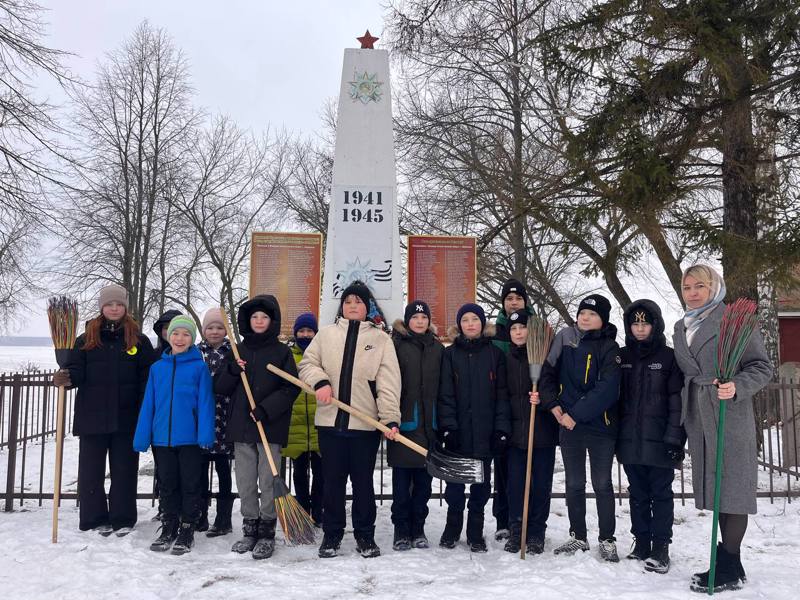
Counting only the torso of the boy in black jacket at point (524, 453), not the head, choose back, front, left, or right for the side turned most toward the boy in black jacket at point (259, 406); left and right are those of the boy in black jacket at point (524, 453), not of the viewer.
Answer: right

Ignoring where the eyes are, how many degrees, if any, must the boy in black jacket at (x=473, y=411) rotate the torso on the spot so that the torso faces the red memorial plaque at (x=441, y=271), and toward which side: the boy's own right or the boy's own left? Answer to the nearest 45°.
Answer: approximately 180°

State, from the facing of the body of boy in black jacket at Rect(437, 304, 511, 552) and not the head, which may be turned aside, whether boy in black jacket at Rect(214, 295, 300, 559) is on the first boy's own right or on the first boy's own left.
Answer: on the first boy's own right

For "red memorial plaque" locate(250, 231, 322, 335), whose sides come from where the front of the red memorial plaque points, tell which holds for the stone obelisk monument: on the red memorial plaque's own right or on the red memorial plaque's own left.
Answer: on the red memorial plaque's own left

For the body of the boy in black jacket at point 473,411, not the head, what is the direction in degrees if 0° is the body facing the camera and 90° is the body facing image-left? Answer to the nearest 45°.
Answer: approximately 0°

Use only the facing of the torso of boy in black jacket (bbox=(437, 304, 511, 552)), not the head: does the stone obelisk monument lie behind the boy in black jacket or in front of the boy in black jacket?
behind

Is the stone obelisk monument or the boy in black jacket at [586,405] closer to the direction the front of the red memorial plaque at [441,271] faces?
the boy in black jacket

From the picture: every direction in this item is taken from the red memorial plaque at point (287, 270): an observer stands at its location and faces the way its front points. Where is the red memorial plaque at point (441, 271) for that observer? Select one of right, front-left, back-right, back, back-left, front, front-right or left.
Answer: left
